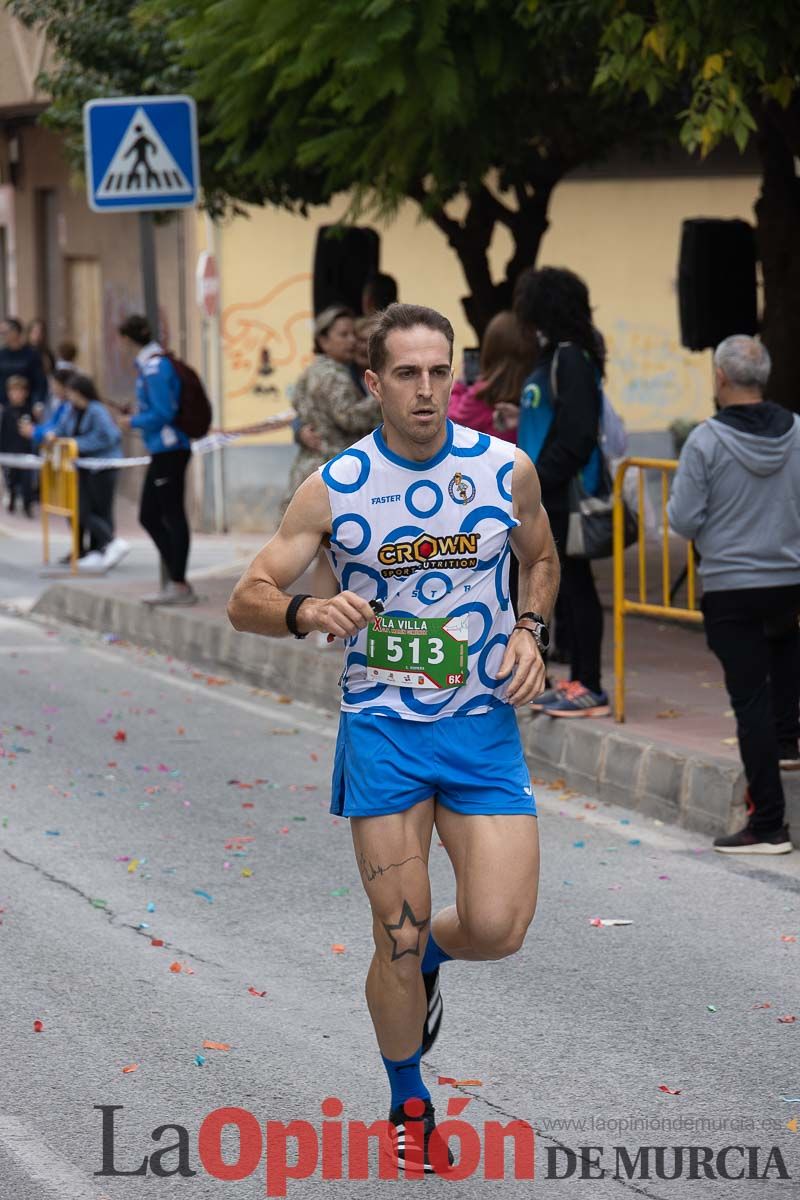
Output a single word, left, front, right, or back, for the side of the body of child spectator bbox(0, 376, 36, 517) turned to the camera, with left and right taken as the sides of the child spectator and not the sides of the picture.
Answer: front

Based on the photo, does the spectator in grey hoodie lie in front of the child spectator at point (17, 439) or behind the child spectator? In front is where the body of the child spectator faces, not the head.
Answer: in front

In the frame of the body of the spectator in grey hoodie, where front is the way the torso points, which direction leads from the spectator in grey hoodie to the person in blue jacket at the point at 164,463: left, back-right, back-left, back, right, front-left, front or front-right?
front

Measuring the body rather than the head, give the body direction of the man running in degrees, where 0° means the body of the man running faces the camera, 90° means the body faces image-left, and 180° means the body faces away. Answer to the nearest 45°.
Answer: approximately 0°

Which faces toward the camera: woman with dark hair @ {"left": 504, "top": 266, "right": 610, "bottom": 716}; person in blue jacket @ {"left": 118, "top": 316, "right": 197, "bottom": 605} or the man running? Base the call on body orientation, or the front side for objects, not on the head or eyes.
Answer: the man running

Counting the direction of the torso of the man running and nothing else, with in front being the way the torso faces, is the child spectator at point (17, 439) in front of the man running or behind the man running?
behind

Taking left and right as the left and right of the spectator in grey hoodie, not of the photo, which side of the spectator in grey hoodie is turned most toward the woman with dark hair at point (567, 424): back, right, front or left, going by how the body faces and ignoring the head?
front

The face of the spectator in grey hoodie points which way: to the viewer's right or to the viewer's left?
to the viewer's left

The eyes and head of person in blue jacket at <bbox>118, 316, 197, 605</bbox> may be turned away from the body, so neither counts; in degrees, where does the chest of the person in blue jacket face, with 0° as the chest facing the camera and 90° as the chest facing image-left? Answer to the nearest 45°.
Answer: approximately 90°

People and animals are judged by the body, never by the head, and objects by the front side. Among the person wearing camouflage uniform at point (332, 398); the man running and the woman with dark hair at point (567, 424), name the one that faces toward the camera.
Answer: the man running

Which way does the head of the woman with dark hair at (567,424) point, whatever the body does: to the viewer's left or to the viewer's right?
to the viewer's left
